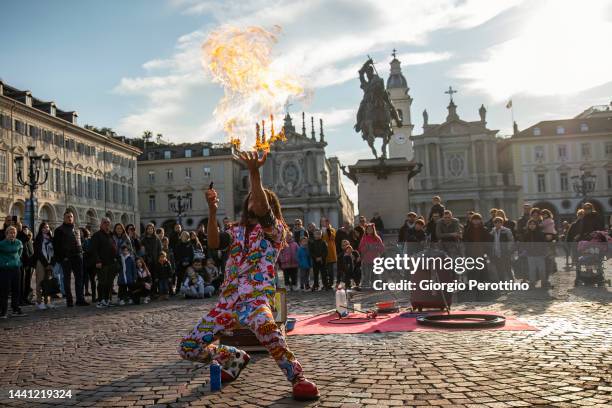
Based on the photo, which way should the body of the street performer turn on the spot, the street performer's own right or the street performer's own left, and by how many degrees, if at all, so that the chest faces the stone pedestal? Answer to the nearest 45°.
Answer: approximately 180°

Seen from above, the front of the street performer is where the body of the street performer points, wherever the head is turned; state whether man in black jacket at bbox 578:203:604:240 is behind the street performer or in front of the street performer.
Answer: behind

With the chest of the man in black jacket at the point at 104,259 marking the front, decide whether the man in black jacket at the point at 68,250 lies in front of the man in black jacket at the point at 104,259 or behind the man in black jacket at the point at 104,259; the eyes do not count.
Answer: behind

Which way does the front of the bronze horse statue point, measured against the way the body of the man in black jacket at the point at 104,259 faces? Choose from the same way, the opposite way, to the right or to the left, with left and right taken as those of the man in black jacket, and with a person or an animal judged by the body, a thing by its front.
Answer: to the right
